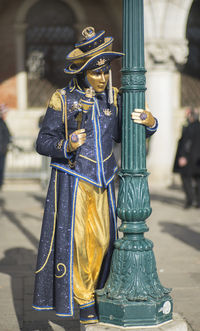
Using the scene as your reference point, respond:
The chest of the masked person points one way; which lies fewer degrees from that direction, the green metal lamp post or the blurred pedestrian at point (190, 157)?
the green metal lamp post

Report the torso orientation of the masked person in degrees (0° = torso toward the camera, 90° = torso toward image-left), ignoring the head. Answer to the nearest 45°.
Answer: approximately 315°

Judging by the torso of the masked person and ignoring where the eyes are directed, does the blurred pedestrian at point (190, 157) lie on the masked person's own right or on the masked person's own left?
on the masked person's own left

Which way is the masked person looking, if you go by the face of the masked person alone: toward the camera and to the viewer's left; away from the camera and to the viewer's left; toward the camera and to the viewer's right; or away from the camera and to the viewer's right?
toward the camera and to the viewer's right

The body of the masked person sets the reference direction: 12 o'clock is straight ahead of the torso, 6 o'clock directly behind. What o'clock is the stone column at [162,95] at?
The stone column is roughly at 8 o'clock from the masked person.

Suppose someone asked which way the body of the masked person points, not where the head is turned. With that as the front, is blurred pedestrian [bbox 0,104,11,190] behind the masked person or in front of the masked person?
behind
